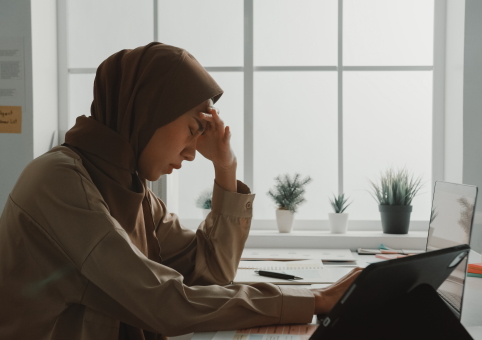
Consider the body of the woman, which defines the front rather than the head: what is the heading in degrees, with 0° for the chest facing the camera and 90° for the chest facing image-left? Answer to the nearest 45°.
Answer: approximately 270°

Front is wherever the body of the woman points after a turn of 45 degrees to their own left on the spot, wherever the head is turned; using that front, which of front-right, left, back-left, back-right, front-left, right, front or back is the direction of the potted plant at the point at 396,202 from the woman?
front

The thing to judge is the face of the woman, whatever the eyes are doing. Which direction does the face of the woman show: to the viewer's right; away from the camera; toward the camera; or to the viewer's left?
to the viewer's right

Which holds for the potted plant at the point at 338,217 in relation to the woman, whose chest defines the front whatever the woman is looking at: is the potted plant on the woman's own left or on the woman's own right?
on the woman's own left

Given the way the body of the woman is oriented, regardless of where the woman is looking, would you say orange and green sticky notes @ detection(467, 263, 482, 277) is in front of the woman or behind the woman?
in front

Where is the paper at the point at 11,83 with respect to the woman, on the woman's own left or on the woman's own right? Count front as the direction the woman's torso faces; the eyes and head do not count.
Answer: on the woman's own left

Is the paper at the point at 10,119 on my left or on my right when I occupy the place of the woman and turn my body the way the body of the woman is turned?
on my left

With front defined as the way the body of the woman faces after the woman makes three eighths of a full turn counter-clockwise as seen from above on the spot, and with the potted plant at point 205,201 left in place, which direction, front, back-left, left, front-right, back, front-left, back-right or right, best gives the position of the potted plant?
front-right

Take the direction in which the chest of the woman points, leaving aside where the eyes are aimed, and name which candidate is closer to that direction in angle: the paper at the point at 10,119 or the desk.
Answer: the desk

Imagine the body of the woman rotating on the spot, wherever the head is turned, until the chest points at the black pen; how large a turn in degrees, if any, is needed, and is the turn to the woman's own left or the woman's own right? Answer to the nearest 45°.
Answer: approximately 45° to the woman's own left
